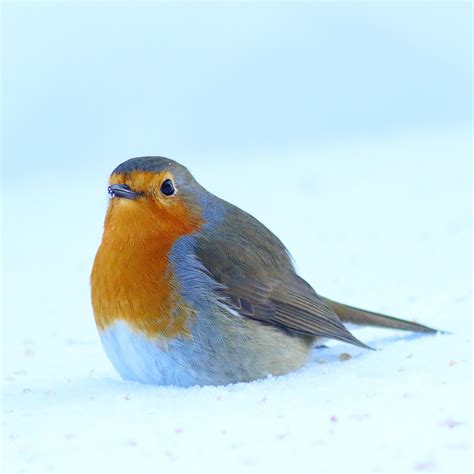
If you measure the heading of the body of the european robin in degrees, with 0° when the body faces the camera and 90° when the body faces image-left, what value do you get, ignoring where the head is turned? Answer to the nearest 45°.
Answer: approximately 45°
